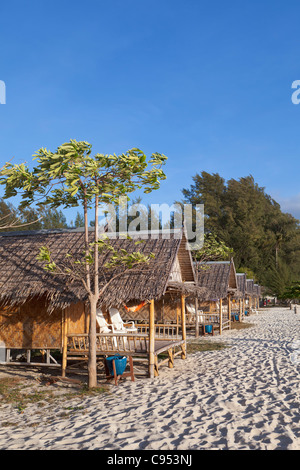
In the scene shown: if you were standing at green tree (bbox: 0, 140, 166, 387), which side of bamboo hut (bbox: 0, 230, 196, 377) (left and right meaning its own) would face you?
right

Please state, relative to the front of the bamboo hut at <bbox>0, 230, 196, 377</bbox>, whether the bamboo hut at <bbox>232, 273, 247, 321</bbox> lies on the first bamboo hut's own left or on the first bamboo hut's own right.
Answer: on the first bamboo hut's own left

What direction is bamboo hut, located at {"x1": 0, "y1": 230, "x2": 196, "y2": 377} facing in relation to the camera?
to the viewer's right

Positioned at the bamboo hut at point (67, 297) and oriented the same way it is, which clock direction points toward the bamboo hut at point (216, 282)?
the bamboo hut at point (216, 282) is roughly at 10 o'clock from the bamboo hut at point (67, 297).
